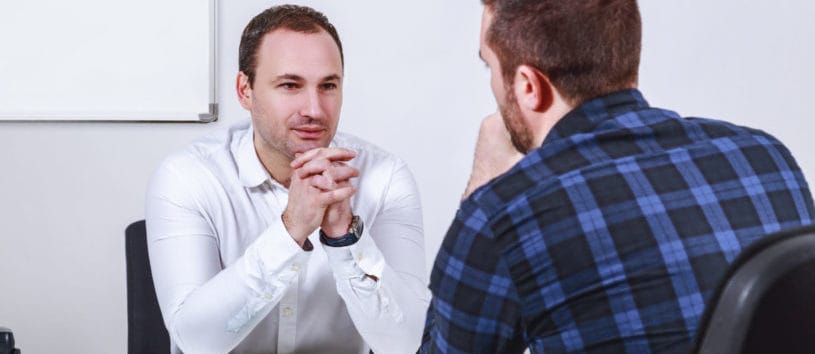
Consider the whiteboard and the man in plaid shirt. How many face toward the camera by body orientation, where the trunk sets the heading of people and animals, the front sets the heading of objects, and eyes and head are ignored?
1

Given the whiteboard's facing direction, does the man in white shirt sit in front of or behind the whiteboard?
in front

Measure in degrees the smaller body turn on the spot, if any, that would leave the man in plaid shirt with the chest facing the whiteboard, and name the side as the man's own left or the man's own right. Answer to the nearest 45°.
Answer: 0° — they already face it

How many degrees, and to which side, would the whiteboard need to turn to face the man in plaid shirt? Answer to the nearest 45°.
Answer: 0° — it already faces them

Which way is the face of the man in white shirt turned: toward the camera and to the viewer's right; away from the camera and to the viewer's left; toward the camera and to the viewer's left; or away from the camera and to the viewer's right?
toward the camera and to the viewer's right

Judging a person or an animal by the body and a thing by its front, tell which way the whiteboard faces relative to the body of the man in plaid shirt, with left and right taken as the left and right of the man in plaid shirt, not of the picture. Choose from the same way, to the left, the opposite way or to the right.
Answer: the opposite way

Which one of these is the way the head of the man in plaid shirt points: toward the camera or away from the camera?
away from the camera

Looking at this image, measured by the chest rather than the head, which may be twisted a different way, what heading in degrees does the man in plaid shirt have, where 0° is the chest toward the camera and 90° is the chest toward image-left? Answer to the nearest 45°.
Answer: approximately 135°

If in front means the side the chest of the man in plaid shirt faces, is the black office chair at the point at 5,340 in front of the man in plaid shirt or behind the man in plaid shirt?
in front
